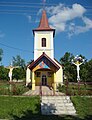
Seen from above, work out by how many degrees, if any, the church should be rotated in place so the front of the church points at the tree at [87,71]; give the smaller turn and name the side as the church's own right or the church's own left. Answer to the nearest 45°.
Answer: approximately 135° to the church's own left

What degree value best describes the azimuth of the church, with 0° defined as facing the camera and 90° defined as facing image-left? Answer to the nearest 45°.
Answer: approximately 0°
